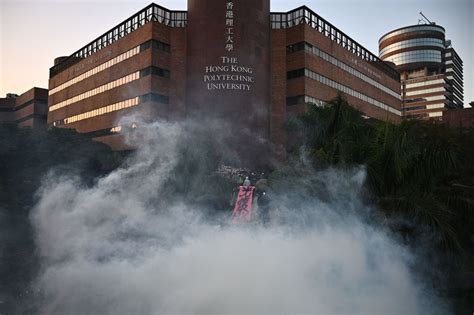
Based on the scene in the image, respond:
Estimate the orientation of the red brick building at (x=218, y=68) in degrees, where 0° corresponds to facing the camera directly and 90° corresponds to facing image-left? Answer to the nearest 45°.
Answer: approximately 0°

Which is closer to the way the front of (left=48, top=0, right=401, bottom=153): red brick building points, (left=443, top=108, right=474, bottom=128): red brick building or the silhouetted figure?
the silhouetted figure

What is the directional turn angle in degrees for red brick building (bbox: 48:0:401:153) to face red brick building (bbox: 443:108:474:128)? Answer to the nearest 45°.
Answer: approximately 45° to its left

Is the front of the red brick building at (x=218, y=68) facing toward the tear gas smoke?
yes

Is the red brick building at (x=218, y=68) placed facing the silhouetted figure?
yes
